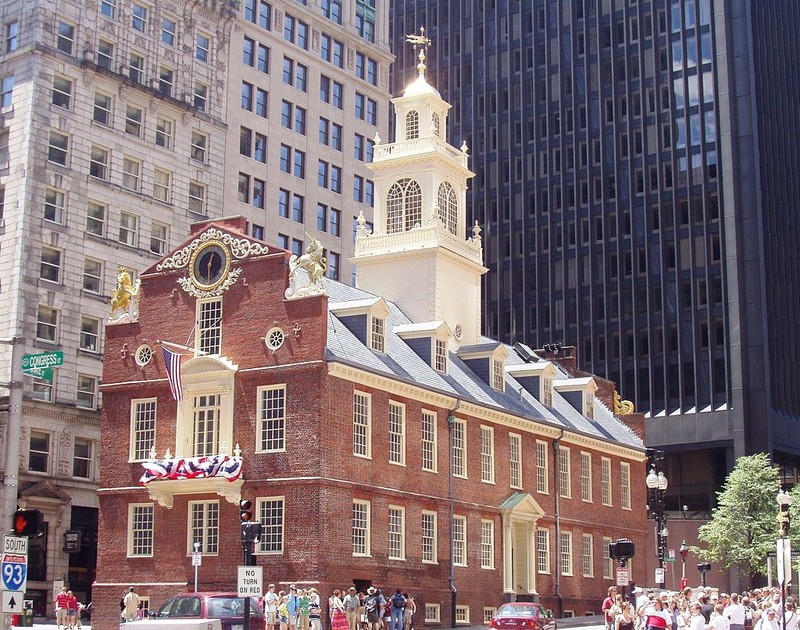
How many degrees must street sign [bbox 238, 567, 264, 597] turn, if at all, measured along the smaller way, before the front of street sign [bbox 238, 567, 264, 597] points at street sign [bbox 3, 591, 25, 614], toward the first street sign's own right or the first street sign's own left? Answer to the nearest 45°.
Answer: approximately 45° to the first street sign's own right

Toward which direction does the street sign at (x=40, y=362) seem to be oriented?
toward the camera

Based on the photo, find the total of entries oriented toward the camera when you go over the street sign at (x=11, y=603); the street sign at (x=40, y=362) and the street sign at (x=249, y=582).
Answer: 3

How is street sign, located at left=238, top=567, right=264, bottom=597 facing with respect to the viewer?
toward the camera

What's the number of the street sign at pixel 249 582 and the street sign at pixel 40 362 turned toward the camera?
2
